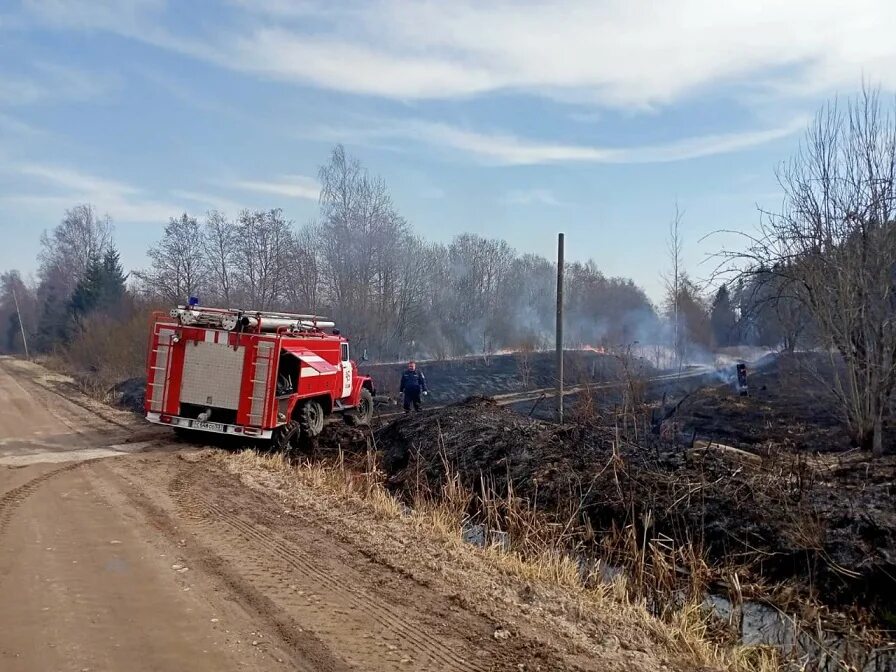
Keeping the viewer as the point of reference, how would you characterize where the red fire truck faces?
facing away from the viewer and to the right of the viewer

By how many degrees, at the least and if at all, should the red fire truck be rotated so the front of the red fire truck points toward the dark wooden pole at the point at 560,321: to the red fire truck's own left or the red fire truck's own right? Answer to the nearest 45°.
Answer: approximately 45° to the red fire truck's own right

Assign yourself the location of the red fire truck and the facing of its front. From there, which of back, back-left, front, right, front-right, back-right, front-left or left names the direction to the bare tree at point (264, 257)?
front-left

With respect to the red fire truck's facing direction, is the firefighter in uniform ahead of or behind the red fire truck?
ahead

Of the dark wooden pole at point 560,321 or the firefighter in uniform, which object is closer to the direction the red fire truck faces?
the firefighter in uniform
